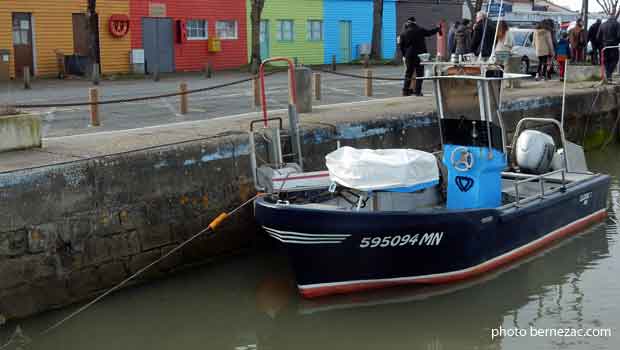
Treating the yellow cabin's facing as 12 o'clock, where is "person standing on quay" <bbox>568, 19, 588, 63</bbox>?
The person standing on quay is roughly at 10 o'clock from the yellow cabin.

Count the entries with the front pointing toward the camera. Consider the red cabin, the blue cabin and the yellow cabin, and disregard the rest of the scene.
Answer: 3

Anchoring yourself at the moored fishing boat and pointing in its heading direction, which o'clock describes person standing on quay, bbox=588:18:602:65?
The person standing on quay is roughly at 5 o'clock from the moored fishing boat.

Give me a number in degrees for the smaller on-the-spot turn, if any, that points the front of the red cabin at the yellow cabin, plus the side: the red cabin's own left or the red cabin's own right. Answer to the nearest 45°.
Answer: approximately 45° to the red cabin's own right

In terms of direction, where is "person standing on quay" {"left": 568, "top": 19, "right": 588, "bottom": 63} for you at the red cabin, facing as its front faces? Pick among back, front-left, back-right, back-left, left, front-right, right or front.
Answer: front-left

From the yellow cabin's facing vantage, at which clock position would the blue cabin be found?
The blue cabin is roughly at 8 o'clock from the yellow cabin.

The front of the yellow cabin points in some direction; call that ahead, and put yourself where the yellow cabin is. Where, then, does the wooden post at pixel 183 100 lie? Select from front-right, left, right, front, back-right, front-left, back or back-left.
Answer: front

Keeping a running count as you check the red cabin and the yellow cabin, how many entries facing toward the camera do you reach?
2

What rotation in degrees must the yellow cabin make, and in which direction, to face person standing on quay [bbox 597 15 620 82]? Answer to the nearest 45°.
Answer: approximately 45° to its left

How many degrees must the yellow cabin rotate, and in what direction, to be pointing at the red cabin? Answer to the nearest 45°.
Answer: approximately 135° to its left

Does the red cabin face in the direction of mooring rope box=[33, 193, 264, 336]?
yes

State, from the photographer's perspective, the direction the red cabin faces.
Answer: facing the viewer
